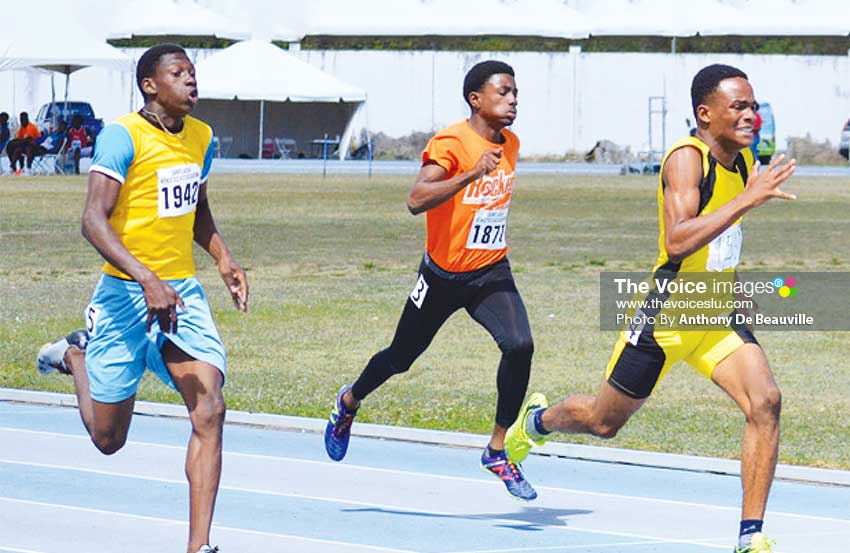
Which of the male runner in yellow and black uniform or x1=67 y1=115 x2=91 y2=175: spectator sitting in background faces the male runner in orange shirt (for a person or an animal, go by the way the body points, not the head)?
the spectator sitting in background

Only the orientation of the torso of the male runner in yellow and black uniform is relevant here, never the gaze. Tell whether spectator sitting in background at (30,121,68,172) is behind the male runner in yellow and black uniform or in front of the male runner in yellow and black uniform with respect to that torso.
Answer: behind

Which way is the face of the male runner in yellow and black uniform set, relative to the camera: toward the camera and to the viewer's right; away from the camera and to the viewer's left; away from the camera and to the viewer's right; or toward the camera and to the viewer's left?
toward the camera and to the viewer's right

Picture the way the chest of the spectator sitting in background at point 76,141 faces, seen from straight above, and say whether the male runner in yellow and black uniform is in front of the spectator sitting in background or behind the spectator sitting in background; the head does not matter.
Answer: in front

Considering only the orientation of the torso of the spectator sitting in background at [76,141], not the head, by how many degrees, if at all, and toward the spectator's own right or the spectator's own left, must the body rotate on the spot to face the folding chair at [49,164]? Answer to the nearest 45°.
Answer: approximately 135° to the spectator's own right

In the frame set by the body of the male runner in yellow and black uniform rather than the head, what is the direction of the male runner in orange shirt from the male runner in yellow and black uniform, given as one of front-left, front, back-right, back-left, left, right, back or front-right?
back

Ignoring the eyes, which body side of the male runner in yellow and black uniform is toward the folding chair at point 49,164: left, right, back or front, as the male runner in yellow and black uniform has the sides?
back

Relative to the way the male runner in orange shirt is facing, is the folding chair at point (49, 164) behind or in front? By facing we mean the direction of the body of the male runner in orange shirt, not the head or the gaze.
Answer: behind

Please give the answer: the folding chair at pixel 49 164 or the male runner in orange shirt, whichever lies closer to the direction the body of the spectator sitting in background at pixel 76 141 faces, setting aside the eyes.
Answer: the male runner in orange shirt

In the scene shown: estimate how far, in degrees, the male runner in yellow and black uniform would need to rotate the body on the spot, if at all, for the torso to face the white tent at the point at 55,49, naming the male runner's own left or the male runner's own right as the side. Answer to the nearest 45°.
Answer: approximately 180°

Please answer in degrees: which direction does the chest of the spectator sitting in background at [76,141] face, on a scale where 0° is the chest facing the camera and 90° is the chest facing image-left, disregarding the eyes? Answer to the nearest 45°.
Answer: approximately 0°

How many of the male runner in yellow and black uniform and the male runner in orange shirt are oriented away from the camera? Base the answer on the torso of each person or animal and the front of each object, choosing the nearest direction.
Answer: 0

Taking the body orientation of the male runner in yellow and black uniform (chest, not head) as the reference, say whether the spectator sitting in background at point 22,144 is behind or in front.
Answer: behind

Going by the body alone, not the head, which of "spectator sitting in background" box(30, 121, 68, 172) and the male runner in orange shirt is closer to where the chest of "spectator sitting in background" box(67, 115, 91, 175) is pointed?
the male runner in orange shirt

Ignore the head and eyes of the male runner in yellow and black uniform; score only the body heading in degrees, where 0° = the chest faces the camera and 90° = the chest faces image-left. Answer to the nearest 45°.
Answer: approximately 315°
